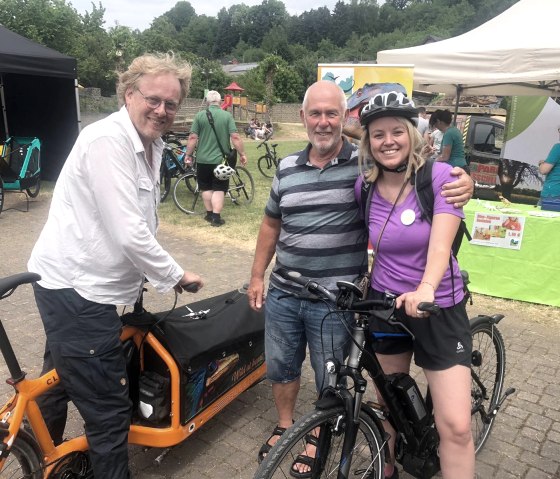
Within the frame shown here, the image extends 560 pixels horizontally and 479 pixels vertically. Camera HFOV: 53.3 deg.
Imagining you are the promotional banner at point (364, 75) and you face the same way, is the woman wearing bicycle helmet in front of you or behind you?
in front

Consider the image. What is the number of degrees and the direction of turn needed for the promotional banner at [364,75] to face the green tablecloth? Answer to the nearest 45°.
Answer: approximately 45° to its left

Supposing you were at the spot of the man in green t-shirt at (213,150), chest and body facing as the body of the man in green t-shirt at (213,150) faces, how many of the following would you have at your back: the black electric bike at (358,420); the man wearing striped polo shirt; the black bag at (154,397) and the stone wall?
3

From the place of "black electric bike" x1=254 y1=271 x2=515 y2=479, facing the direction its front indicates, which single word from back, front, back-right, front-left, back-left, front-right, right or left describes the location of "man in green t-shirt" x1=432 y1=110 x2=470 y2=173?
back-right

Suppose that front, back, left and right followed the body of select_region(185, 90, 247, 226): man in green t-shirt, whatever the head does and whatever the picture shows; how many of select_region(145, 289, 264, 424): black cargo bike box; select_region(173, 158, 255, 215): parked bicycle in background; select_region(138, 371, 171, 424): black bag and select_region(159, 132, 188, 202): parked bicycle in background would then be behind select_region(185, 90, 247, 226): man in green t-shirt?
2

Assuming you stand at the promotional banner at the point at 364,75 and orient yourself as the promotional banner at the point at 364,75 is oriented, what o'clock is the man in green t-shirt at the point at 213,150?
The man in green t-shirt is roughly at 4 o'clock from the promotional banner.

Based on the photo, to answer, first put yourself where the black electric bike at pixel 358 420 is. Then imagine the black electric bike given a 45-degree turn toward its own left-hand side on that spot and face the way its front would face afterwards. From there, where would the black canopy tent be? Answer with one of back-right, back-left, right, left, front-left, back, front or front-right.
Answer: back-right
